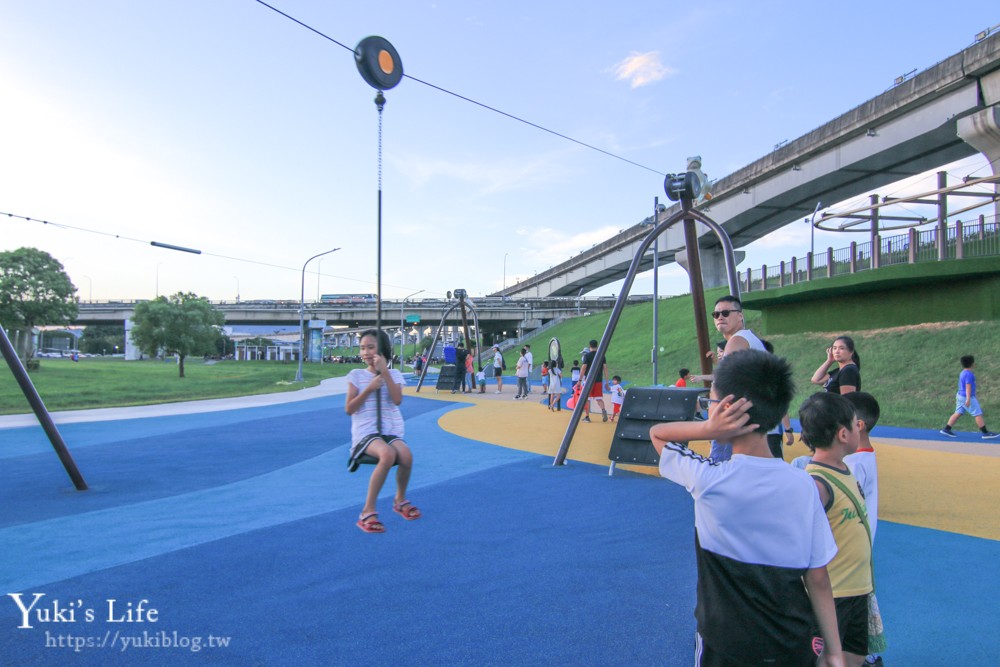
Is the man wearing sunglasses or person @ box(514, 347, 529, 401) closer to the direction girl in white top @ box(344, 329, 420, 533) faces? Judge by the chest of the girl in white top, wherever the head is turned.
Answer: the man wearing sunglasses

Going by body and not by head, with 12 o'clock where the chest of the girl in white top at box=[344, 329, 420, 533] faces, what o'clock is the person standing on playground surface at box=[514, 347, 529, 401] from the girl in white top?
The person standing on playground surface is roughly at 8 o'clock from the girl in white top.

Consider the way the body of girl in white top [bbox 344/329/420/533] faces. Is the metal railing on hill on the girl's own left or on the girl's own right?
on the girl's own left

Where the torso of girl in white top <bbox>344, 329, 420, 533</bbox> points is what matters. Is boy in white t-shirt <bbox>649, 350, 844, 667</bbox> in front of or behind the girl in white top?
in front

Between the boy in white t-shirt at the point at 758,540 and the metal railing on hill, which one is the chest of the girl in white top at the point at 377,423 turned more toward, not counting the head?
the boy in white t-shirt

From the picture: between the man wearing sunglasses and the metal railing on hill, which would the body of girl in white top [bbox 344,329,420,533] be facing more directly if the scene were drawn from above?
the man wearing sunglasses

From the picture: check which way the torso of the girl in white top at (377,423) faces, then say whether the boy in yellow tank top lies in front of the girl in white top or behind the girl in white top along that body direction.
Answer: in front

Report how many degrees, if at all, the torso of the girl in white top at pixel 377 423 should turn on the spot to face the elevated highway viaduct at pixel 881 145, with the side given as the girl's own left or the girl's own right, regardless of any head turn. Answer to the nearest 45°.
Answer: approximately 90° to the girl's own left

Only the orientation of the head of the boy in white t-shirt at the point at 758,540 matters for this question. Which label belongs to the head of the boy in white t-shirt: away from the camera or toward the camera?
away from the camera

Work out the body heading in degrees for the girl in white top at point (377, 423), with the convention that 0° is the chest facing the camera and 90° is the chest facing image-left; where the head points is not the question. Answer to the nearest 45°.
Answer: approximately 315°

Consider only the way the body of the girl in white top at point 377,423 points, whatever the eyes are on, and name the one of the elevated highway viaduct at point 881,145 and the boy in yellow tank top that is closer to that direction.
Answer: the boy in yellow tank top

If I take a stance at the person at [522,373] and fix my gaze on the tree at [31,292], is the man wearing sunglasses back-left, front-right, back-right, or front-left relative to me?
back-left
